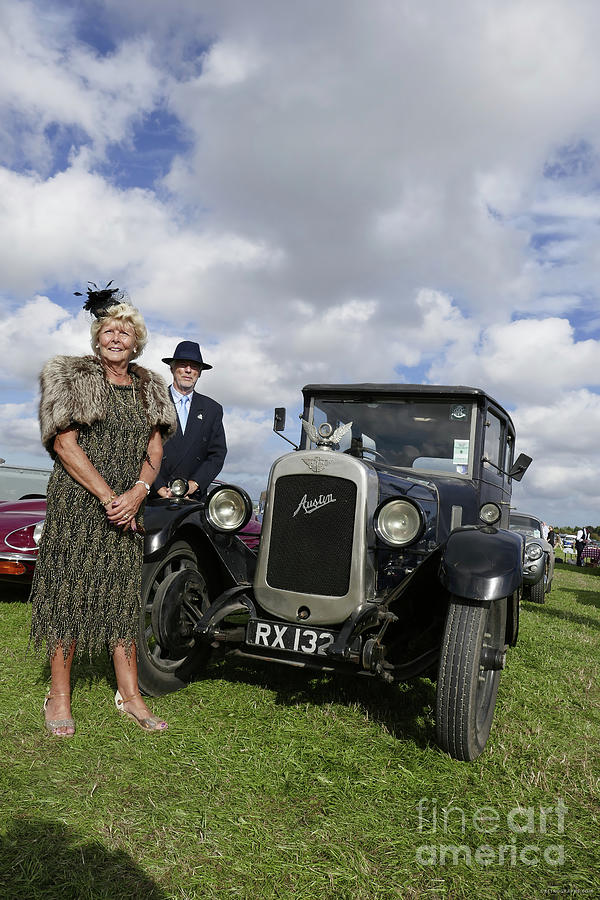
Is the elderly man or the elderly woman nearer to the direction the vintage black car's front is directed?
the elderly woman

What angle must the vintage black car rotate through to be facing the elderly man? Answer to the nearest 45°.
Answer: approximately 90° to its right

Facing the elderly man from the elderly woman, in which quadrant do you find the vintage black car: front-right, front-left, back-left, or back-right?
front-right

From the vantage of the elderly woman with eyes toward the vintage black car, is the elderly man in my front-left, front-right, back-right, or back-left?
front-left

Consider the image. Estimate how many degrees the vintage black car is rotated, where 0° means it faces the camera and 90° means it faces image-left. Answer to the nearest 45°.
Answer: approximately 45°

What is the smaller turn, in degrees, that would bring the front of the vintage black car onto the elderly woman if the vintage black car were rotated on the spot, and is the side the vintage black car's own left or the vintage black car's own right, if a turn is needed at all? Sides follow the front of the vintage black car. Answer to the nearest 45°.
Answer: approximately 45° to the vintage black car's own right
